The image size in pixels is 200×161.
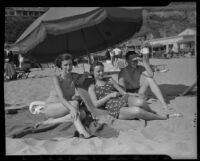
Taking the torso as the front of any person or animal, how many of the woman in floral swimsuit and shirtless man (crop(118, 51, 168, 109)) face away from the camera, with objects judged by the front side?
0

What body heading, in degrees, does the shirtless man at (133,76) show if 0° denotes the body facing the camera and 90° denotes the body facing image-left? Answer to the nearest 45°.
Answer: approximately 315°

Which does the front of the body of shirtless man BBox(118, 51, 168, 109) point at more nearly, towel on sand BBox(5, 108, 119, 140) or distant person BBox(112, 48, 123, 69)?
the towel on sand

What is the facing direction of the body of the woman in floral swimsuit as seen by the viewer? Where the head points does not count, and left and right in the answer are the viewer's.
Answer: facing the viewer and to the right of the viewer

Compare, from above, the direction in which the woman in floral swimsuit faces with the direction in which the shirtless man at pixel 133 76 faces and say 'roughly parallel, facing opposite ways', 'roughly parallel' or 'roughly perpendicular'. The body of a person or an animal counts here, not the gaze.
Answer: roughly parallel

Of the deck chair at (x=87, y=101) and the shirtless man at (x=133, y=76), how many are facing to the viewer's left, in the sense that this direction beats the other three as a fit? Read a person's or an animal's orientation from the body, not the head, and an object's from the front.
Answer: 0

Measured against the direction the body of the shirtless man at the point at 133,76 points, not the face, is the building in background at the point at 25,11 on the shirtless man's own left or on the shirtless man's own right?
on the shirtless man's own right

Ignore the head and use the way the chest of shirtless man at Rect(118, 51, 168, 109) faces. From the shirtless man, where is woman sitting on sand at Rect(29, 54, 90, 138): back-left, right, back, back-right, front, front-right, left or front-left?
right
